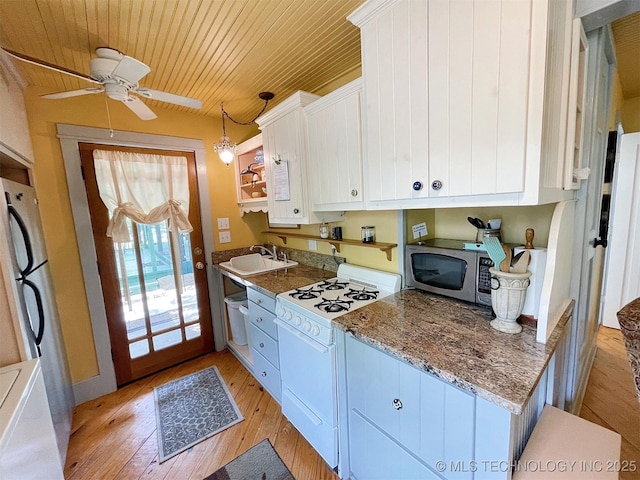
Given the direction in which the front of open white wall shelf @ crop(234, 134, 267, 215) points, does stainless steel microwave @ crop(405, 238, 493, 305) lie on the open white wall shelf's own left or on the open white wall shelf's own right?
on the open white wall shelf's own left

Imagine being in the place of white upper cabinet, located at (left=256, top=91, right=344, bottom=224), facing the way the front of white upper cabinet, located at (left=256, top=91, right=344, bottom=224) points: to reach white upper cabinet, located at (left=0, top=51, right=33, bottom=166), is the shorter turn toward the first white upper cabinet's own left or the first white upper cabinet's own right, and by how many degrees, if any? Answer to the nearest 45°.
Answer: approximately 45° to the first white upper cabinet's own right

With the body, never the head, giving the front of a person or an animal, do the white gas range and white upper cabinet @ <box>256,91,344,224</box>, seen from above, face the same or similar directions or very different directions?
same or similar directions

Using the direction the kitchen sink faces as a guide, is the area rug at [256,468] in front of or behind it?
in front

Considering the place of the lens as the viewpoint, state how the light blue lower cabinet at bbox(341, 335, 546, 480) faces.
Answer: facing the viewer and to the left of the viewer

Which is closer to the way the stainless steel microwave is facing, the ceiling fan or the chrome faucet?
the ceiling fan

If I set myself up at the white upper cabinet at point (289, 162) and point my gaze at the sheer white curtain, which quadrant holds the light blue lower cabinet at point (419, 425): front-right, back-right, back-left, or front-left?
back-left

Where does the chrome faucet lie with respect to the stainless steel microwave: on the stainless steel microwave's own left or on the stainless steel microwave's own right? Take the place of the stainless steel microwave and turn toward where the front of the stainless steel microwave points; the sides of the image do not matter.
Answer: on the stainless steel microwave's own right

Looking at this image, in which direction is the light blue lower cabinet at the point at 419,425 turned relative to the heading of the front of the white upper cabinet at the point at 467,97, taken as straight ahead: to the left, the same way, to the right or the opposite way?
the same way

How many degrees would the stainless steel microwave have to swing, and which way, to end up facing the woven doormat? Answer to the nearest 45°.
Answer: approximately 45° to its right

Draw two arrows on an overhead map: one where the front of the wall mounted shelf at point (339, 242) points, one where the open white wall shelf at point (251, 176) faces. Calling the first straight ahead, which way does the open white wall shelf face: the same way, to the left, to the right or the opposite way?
the same way

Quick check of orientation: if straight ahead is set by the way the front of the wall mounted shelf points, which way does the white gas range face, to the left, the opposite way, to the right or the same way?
the same way

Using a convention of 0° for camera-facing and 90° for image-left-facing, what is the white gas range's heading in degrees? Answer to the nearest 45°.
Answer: approximately 45°
